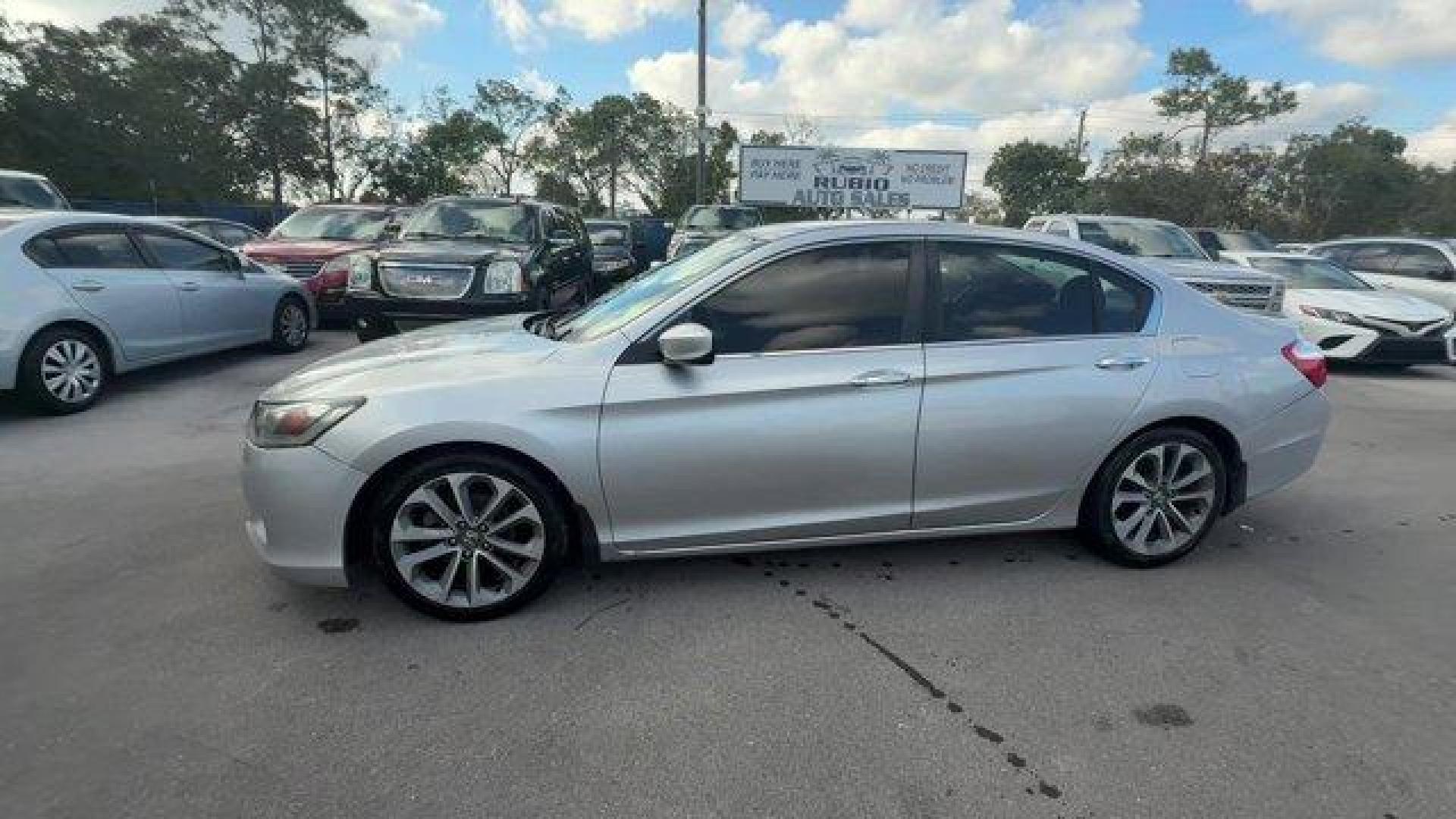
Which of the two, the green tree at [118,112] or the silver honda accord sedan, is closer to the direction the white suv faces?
the silver honda accord sedan

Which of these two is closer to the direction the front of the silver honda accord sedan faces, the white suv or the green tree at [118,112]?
the green tree

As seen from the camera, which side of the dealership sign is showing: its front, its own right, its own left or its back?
front

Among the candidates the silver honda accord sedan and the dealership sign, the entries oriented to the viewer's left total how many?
1

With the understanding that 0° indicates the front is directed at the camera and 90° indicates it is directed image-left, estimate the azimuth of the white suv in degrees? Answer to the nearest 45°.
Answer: approximately 315°

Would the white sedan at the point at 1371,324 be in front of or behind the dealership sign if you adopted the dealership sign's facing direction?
in front

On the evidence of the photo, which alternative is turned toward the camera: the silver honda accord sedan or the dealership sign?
the dealership sign

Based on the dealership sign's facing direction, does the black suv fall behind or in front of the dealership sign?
in front

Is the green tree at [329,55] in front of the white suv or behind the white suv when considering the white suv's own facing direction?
behind

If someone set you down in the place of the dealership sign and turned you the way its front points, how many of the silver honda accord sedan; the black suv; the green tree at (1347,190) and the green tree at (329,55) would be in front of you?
2

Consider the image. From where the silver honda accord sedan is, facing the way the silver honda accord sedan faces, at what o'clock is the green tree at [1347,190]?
The green tree is roughly at 4 o'clock from the silver honda accord sedan.

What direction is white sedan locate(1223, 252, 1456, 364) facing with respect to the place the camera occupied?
facing the viewer and to the right of the viewer

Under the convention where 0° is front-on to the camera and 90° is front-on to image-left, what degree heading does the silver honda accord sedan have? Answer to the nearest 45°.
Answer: approximately 90°

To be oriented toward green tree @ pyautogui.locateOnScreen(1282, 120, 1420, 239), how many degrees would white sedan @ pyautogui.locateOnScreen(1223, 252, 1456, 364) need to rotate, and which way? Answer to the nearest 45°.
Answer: approximately 135° to its left

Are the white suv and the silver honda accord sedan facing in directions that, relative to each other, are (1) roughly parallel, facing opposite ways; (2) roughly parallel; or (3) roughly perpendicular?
roughly perpendicular

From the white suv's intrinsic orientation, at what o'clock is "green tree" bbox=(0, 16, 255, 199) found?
The green tree is roughly at 5 o'clock from the white suv.

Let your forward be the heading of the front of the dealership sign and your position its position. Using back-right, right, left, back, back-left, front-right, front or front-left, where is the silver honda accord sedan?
front

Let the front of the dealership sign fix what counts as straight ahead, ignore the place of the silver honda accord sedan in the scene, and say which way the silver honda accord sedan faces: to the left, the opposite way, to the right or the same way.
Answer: to the right
